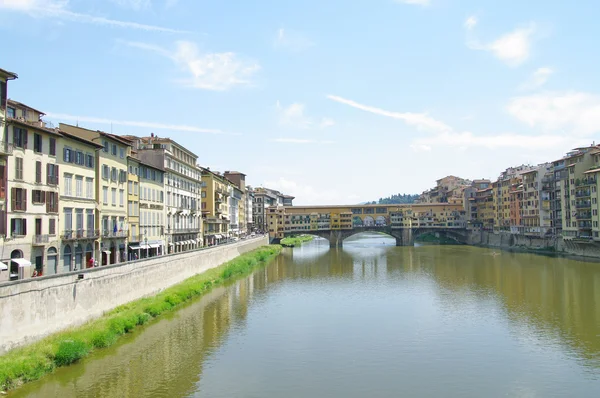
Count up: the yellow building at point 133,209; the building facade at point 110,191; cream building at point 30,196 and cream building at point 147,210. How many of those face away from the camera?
0

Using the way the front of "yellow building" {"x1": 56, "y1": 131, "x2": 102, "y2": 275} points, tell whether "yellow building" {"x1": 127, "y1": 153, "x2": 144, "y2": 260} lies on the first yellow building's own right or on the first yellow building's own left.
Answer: on the first yellow building's own left

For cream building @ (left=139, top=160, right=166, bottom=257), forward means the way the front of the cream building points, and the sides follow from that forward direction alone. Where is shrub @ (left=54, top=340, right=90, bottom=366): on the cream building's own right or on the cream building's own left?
on the cream building's own right

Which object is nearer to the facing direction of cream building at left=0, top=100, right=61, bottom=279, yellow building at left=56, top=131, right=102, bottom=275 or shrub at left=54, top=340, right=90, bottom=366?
the shrub

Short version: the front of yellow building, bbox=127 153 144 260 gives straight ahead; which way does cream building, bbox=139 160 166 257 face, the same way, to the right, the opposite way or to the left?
the same way

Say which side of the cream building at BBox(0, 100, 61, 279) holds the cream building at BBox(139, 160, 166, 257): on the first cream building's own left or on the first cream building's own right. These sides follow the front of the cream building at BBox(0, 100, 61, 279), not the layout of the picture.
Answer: on the first cream building's own left

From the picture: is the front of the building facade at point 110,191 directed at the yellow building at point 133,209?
no

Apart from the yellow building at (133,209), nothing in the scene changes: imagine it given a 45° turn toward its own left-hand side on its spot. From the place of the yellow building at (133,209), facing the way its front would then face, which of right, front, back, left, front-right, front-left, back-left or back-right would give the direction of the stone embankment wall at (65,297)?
right

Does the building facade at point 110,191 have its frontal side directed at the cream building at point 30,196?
no

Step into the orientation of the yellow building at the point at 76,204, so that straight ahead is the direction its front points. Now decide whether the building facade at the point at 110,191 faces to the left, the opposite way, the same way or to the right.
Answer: the same way

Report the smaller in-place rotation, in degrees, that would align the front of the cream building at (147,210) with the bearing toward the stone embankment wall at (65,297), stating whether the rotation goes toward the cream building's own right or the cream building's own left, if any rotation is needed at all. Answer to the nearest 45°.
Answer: approximately 45° to the cream building's own right

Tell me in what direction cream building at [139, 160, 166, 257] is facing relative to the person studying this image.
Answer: facing the viewer and to the right of the viewer

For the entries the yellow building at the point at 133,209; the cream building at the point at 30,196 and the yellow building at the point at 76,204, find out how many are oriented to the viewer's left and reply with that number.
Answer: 0

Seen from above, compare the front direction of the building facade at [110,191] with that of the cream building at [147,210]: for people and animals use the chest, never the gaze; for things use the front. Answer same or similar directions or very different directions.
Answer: same or similar directions

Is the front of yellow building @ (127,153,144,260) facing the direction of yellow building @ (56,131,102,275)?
no
